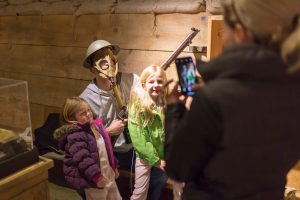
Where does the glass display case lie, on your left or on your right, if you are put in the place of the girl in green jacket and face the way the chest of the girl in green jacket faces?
on your right

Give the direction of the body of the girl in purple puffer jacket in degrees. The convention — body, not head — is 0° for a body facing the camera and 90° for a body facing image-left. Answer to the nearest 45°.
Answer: approximately 315°

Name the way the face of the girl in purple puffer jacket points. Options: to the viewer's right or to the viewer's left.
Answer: to the viewer's right
